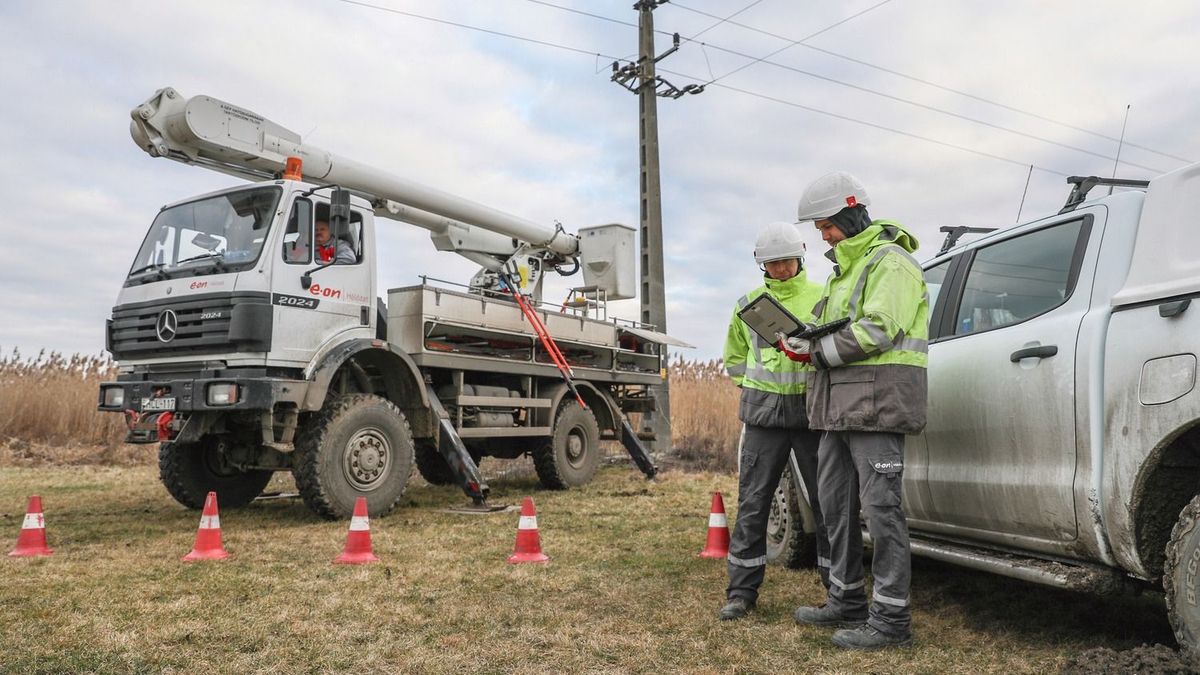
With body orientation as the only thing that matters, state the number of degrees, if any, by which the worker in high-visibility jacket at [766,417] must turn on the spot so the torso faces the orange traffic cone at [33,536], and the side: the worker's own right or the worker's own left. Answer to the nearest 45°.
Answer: approximately 90° to the worker's own right

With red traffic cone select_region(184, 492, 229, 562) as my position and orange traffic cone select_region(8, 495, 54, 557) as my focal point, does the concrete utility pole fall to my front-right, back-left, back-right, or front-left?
back-right

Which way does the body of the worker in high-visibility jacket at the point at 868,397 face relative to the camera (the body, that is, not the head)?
to the viewer's left

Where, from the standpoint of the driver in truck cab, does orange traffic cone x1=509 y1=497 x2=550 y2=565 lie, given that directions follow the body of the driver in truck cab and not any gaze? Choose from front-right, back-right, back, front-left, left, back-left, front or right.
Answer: left

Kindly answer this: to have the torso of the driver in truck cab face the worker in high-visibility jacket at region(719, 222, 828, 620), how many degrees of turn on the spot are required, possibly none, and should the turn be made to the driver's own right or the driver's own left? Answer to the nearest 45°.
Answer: approximately 90° to the driver's own left

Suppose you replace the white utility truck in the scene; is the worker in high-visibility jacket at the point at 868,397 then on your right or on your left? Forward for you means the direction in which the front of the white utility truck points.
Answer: on your left

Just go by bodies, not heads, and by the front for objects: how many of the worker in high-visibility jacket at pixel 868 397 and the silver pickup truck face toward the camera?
0

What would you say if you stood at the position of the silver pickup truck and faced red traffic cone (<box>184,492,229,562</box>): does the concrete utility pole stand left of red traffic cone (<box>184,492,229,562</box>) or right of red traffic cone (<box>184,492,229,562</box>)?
right

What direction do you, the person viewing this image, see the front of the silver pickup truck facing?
facing away from the viewer and to the left of the viewer

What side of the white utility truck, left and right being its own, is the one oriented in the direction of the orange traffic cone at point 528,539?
left

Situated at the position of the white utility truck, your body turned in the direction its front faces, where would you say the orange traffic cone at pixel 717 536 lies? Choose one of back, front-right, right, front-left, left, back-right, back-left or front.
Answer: left

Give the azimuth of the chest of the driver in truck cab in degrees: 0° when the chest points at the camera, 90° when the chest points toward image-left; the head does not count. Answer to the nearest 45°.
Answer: approximately 45°

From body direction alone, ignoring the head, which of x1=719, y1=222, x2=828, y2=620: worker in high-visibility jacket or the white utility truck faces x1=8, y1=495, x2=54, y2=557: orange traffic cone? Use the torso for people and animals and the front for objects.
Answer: the white utility truck

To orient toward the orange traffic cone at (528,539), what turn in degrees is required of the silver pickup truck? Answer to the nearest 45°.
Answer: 0° — it already faces it

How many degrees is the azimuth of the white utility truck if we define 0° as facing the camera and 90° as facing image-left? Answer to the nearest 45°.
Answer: approximately 45°
